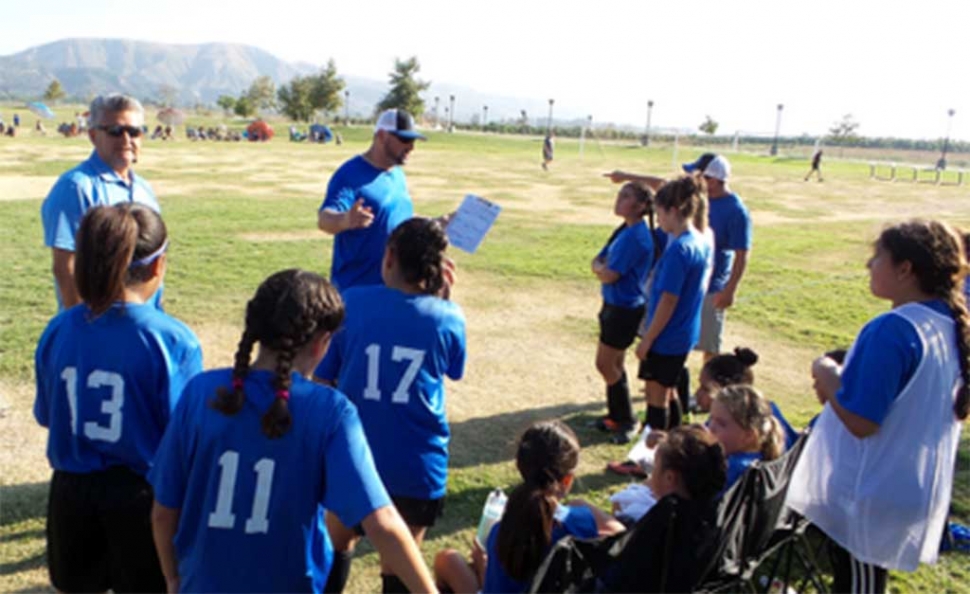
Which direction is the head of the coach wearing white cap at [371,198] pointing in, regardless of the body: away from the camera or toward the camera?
toward the camera

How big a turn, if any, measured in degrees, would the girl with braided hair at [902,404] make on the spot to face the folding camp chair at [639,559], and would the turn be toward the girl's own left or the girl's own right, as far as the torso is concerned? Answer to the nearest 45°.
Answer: approximately 45° to the girl's own left

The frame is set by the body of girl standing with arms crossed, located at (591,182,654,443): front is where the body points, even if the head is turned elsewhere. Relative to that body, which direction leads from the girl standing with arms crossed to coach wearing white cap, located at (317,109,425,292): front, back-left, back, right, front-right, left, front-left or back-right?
front-left

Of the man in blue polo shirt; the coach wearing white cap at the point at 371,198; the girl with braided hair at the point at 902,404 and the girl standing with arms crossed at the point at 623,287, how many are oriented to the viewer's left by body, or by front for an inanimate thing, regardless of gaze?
2

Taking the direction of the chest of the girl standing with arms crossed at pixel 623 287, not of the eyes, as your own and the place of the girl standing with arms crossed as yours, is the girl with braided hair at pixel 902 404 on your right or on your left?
on your left

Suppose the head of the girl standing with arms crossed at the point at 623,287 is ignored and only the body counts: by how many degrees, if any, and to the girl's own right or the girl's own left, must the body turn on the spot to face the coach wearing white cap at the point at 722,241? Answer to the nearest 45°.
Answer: approximately 135° to the girl's own right

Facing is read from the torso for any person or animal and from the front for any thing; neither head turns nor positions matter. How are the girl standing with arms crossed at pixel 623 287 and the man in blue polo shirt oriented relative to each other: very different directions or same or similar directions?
very different directions

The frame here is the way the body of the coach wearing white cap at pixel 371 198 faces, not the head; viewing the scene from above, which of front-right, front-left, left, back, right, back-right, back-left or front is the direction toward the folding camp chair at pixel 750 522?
front

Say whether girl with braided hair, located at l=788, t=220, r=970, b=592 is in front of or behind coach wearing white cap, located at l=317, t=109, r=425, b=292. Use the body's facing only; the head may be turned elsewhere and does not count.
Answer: in front

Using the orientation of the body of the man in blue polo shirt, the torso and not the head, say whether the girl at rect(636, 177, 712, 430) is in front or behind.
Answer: in front

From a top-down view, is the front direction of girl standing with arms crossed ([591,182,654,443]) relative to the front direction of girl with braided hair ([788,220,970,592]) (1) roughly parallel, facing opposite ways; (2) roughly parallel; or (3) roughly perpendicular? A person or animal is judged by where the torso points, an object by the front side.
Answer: roughly parallel

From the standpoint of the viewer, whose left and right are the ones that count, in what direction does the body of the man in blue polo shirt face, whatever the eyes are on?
facing the viewer and to the right of the viewer

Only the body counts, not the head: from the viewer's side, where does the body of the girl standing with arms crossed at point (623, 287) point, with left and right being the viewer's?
facing to the left of the viewer

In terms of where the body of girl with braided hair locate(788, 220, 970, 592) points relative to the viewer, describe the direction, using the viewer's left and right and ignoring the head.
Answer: facing to the left of the viewer

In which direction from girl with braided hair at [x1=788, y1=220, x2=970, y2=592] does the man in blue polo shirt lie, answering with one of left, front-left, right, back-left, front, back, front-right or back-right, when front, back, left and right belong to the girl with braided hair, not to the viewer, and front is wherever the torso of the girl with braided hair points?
front
